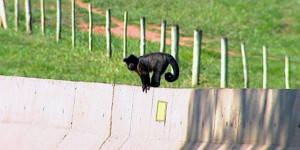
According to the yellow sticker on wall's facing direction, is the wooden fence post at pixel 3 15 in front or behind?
behind

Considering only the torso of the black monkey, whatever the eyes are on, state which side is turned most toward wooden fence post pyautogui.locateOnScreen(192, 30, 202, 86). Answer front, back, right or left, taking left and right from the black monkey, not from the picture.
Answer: right

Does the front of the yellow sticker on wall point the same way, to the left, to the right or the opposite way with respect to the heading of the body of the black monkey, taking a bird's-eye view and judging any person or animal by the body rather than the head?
to the left

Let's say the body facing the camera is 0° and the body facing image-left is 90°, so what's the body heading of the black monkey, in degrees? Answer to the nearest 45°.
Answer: approximately 90°

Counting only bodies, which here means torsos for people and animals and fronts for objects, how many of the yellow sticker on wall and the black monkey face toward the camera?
1

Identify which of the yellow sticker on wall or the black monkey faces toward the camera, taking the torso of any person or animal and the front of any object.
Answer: the yellow sticker on wall

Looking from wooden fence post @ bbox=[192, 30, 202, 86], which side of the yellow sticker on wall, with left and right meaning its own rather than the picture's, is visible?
back

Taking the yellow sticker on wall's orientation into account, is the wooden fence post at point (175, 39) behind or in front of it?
behind

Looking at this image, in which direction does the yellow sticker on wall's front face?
toward the camera

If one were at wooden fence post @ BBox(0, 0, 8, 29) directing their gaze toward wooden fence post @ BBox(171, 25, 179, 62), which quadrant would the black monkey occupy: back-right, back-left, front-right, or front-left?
front-right
